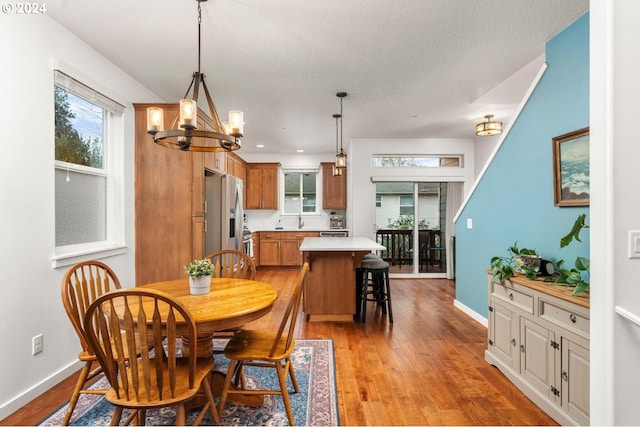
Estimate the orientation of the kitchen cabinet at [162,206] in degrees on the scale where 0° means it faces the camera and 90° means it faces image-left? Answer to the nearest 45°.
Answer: approximately 270°

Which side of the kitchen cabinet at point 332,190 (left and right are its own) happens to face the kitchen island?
front

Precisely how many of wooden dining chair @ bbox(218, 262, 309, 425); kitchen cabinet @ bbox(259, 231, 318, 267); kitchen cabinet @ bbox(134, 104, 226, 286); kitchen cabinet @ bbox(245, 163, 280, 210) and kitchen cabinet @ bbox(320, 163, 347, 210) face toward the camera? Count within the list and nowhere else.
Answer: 3

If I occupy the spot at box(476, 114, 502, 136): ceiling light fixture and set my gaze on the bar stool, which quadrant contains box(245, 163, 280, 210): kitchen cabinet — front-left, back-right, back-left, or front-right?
front-right

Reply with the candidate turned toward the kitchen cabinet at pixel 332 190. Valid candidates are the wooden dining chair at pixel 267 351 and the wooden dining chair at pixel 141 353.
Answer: the wooden dining chair at pixel 141 353

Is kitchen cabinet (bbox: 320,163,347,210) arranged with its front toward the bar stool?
yes

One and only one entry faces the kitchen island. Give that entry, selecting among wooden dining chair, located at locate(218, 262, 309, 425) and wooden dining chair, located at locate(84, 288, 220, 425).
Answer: wooden dining chair, located at locate(84, 288, 220, 425)

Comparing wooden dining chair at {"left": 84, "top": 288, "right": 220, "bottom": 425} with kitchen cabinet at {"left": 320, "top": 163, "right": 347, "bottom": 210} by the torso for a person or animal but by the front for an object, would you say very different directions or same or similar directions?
very different directions

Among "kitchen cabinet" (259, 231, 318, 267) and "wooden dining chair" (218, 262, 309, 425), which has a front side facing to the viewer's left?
the wooden dining chair

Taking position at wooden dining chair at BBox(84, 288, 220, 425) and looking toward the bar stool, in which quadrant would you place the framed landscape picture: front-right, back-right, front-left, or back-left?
front-right

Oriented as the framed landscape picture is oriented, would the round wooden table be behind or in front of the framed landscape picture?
in front

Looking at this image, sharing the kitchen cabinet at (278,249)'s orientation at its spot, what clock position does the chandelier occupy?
The chandelier is roughly at 12 o'clock from the kitchen cabinet.

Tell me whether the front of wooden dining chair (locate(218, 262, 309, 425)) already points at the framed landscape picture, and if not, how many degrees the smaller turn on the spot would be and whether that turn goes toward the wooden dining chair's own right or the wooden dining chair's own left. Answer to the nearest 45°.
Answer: approximately 180°

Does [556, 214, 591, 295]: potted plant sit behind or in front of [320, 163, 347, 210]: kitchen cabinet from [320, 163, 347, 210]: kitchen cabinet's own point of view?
in front

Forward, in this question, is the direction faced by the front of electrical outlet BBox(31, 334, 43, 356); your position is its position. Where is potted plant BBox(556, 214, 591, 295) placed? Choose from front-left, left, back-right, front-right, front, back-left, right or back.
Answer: front

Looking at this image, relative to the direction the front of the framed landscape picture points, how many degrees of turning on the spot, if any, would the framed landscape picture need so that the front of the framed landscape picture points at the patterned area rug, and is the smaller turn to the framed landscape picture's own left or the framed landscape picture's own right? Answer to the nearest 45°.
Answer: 0° — it already faces it

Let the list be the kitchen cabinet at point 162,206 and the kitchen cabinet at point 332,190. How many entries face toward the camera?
1

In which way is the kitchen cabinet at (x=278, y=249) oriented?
toward the camera

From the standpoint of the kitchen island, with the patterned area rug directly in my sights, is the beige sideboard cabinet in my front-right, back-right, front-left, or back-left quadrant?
front-left

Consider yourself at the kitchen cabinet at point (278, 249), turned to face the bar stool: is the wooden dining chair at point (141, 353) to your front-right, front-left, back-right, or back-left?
front-right

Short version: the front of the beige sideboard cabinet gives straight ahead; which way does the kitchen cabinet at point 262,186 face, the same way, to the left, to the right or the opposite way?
to the left

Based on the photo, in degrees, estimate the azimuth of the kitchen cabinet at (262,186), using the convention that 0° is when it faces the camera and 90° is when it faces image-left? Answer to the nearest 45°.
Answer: approximately 0°

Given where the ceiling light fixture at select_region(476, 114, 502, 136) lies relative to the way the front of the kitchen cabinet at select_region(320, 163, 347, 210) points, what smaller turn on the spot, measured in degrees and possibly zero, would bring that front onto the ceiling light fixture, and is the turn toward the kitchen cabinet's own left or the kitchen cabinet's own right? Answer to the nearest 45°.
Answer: approximately 45° to the kitchen cabinet's own left

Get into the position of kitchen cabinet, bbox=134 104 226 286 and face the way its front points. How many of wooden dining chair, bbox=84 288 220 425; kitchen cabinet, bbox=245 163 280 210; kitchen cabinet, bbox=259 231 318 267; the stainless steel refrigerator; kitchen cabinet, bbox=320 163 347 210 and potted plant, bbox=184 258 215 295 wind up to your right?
2
